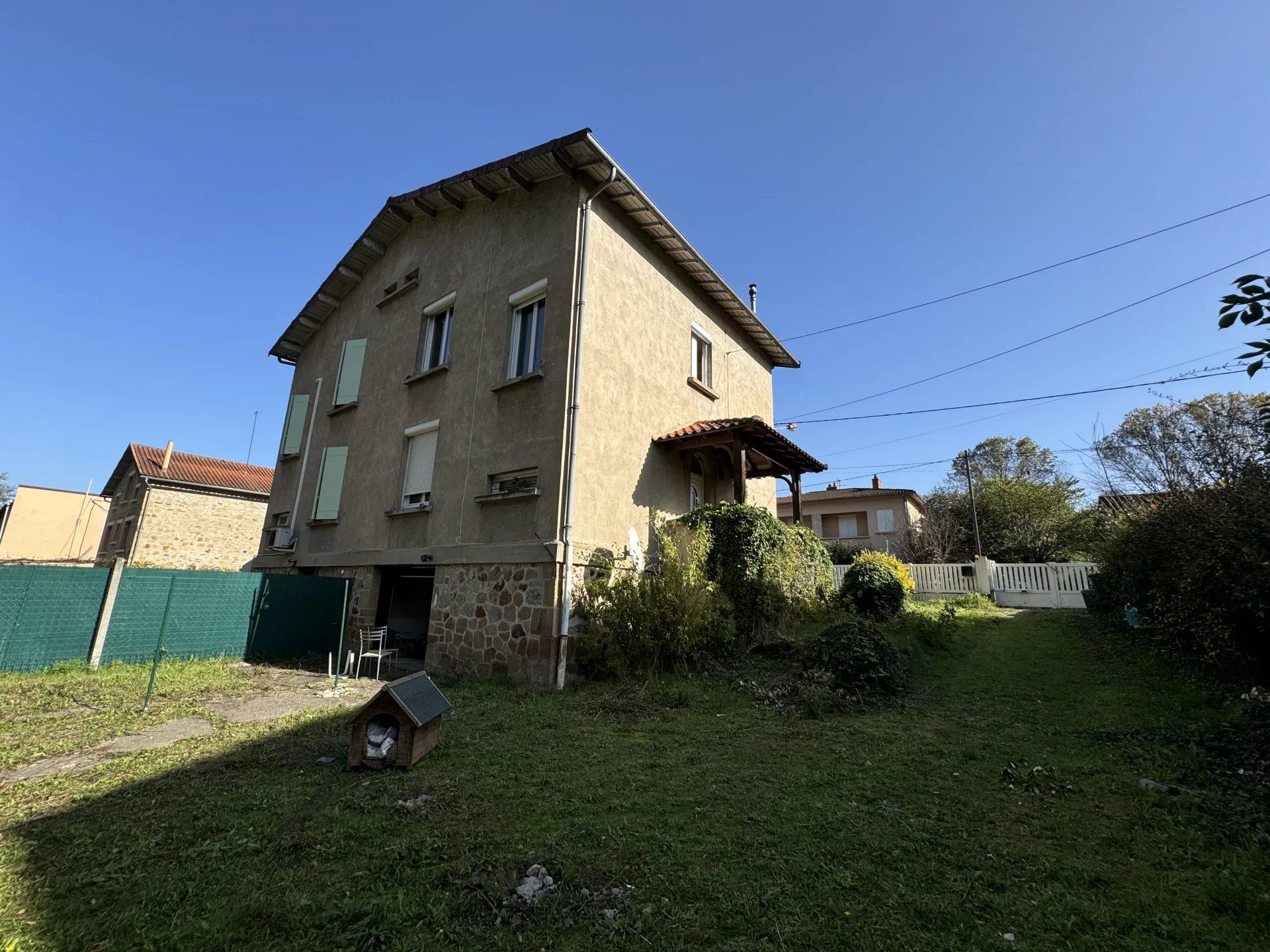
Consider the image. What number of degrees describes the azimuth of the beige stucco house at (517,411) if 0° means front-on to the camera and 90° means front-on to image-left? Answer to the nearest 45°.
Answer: approximately 315°

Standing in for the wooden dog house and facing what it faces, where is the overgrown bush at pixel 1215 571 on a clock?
The overgrown bush is roughly at 8 o'clock from the wooden dog house.

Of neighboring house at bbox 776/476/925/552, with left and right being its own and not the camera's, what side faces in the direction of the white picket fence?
front

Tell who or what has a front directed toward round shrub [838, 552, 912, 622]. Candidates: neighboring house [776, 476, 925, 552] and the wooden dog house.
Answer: the neighboring house

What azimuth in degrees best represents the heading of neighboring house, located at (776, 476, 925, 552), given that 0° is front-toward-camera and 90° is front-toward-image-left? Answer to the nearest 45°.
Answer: approximately 0°

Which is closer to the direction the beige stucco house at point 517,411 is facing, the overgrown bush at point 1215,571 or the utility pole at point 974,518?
the overgrown bush

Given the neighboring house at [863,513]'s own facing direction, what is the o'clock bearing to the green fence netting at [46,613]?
The green fence netting is roughly at 1 o'clock from the neighboring house.

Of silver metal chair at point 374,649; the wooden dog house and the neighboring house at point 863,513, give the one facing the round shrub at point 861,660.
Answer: the neighboring house

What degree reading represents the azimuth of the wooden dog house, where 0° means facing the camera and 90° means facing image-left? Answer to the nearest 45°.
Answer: approximately 45°
